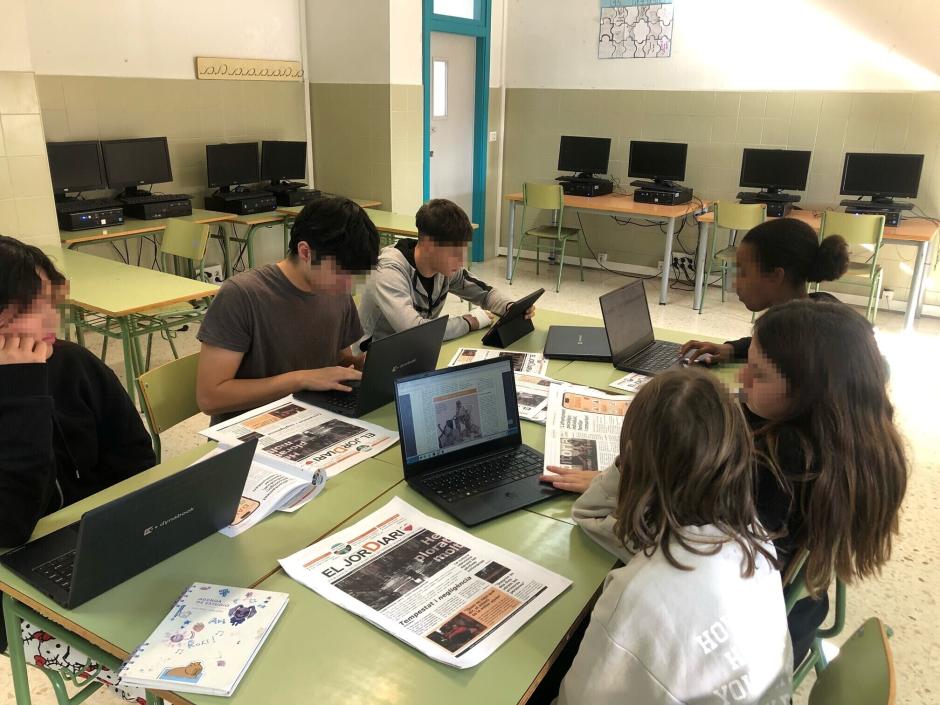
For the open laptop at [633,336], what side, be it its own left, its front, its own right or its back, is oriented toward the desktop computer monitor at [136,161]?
back

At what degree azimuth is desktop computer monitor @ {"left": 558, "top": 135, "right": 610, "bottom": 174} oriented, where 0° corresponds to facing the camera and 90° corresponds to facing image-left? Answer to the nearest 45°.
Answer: approximately 0°

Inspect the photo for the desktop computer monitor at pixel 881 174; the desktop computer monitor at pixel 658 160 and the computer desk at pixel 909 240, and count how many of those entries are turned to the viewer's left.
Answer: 0

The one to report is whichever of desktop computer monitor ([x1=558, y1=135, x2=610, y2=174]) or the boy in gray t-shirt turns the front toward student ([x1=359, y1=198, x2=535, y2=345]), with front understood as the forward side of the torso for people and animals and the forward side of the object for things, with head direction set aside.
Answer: the desktop computer monitor

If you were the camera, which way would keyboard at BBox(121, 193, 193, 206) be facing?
facing the viewer and to the right of the viewer

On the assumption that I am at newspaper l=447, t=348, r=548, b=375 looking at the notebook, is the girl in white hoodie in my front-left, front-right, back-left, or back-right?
front-left

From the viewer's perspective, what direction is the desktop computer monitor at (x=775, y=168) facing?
toward the camera

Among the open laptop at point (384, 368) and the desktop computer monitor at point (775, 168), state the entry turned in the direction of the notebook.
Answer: the desktop computer monitor

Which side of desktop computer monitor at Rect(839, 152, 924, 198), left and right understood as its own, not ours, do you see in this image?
front

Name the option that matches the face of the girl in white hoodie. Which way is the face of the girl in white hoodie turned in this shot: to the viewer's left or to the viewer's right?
to the viewer's left

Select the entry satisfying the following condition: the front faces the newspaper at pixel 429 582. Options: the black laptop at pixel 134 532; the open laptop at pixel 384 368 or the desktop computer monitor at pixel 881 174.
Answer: the desktop computer monitor

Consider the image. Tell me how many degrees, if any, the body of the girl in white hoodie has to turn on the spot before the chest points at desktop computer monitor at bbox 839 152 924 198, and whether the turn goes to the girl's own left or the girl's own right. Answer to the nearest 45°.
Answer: approximately 45° to the girl's own right

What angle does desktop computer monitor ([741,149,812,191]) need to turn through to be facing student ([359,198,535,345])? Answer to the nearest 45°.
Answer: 0° — it already faces them

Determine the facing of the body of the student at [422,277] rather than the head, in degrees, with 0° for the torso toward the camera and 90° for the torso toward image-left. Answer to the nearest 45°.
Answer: approximately 315°

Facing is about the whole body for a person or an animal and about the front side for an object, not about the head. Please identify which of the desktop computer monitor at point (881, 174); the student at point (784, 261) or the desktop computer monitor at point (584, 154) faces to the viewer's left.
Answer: the student

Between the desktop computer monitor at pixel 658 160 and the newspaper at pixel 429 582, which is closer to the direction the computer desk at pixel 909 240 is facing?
the newspaper
